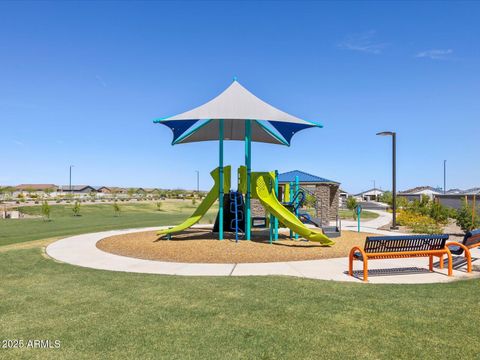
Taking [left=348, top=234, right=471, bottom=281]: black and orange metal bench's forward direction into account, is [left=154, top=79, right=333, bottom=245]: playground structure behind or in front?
in front

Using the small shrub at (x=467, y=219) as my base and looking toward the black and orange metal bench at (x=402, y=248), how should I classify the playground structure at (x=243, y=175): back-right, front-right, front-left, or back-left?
front-right

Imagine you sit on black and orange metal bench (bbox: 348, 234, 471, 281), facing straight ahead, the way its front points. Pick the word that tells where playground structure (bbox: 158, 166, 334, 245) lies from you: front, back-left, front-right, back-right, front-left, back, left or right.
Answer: front

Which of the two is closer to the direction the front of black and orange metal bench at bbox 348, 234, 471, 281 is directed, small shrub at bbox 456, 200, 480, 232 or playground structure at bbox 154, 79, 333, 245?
the playground structure

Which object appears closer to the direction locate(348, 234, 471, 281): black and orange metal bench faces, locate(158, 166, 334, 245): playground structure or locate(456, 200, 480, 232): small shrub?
the playground structure
